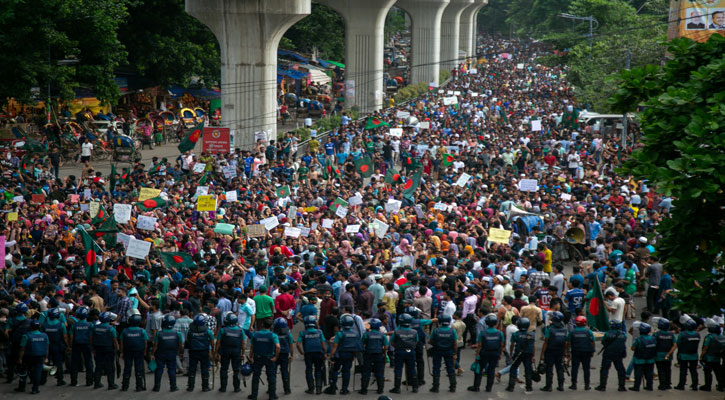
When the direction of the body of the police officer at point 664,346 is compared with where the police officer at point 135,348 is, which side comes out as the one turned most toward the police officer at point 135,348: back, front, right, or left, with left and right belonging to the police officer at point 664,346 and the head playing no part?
left

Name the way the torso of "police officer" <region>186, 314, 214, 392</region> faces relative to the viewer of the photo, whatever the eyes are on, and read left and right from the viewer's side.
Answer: facing away from the viewer

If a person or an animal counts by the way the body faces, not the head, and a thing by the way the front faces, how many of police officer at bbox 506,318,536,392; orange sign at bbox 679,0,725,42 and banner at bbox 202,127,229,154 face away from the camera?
1

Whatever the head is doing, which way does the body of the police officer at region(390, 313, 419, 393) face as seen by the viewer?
away from the camera

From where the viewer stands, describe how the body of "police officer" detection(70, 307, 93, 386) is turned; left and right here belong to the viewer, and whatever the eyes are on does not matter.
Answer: facing away from the viewer

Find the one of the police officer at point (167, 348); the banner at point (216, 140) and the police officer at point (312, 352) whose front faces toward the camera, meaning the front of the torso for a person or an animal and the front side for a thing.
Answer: the banner

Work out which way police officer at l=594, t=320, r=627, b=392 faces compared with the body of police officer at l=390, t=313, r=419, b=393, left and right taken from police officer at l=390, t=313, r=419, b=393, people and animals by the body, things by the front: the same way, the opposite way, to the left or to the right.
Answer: the same way

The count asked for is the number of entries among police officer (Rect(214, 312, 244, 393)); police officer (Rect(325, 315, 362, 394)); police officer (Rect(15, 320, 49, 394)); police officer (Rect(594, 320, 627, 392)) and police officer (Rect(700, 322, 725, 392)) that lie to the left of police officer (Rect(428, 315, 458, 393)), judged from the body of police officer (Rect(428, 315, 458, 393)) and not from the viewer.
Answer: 3

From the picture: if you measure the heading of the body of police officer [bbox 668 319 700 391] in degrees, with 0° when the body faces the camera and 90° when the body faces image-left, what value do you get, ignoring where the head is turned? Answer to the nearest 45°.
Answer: approximately 135°

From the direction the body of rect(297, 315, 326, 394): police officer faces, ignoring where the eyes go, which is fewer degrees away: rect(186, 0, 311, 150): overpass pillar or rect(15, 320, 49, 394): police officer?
the overpass pillar

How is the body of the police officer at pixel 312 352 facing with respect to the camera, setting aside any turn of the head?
away from the camera

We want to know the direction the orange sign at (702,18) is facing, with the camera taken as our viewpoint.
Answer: facing the viewer

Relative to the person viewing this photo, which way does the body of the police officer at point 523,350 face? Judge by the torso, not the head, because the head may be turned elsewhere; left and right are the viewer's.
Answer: facing away from the viewer

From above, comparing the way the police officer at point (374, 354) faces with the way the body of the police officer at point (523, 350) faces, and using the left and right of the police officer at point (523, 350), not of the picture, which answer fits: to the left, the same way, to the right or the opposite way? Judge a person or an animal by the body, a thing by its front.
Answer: the same way

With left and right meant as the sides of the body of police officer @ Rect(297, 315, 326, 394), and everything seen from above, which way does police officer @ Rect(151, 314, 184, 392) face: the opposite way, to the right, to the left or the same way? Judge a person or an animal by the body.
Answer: the same way

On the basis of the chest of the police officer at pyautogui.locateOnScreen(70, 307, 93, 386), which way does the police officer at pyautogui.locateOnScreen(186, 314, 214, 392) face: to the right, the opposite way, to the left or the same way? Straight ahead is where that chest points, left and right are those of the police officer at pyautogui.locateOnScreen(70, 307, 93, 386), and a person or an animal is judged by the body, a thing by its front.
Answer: the same way

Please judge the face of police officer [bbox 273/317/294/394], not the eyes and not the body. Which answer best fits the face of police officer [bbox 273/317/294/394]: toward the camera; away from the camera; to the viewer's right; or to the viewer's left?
away from the camera

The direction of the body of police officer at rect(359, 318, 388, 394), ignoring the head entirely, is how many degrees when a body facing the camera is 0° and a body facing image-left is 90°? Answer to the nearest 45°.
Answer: approximately 180°

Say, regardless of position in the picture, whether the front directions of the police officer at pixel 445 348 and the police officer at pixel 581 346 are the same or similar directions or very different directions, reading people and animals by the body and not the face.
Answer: same or similar directions
